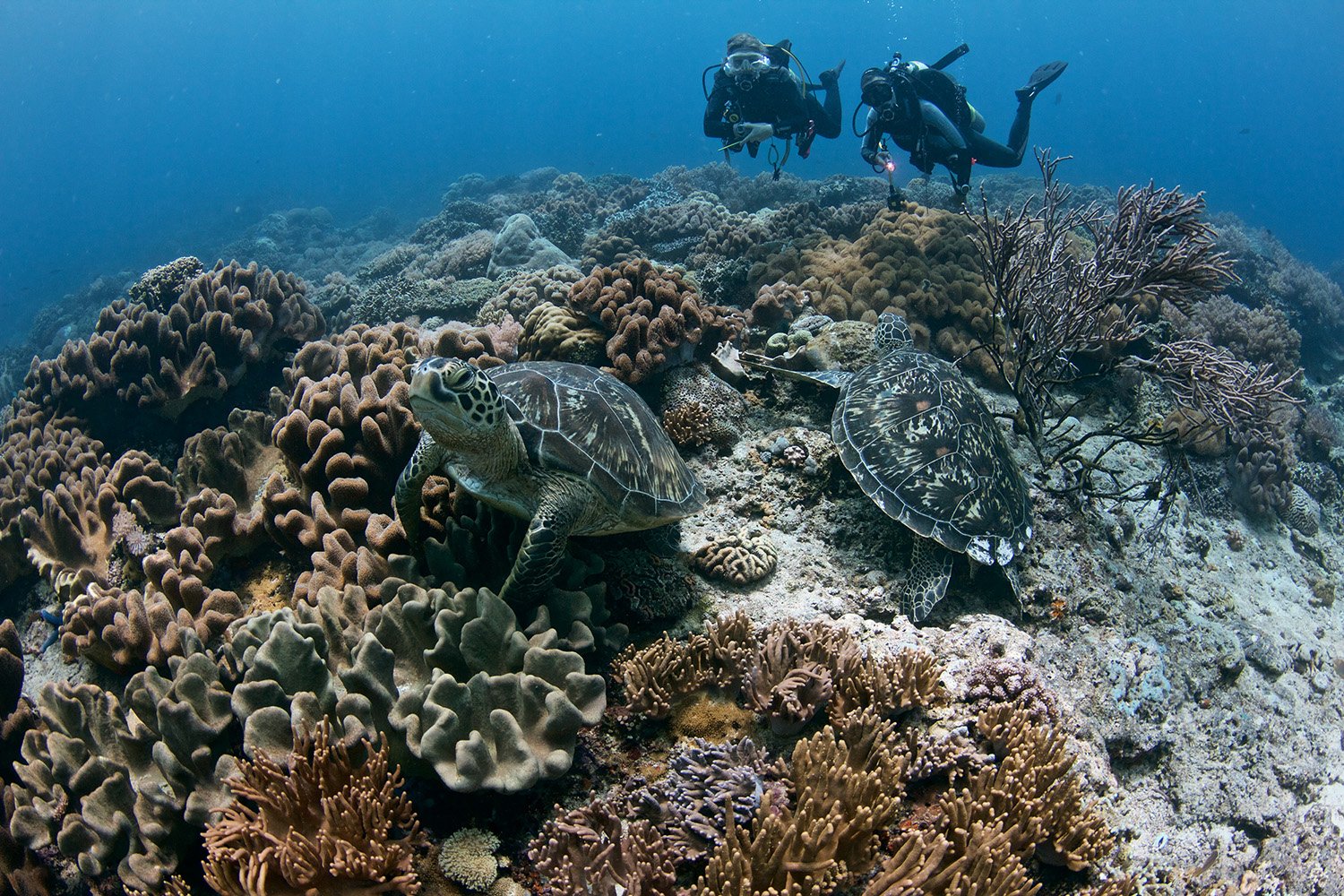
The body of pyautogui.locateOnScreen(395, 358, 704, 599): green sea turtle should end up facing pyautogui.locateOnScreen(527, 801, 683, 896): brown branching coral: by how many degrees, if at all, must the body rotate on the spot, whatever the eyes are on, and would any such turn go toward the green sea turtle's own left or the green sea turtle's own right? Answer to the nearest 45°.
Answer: approximately 45° to the green sea turtle's own left

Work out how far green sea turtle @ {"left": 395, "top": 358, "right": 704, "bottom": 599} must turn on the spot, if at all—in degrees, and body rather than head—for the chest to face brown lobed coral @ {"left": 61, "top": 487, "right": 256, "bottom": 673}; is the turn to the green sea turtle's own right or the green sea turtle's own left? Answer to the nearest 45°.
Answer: approximately 45° to the green sea turtle's own right

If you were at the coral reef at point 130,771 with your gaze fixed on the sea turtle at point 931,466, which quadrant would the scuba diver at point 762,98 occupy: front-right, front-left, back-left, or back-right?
front-left

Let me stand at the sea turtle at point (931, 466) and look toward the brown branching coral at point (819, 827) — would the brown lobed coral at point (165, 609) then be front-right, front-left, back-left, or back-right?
front-right

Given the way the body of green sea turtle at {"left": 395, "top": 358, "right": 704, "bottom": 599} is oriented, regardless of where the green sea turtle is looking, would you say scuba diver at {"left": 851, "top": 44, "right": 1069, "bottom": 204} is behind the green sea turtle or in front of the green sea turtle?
behind

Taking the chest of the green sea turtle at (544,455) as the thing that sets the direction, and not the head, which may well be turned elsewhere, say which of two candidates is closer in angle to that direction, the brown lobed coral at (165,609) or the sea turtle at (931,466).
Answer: the brown lobed coral

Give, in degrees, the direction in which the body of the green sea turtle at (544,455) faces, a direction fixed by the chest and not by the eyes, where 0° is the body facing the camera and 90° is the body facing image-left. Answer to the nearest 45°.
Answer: approximately 45°

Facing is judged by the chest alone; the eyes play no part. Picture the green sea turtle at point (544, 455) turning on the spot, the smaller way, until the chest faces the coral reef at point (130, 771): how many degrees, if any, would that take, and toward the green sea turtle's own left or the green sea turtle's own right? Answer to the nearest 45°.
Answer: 0° — it already faces it

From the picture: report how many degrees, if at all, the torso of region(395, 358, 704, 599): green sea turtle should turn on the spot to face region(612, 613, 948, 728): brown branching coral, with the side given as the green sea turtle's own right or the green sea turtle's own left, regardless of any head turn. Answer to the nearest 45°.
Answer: approximately 90° to the green sea turtle's own left

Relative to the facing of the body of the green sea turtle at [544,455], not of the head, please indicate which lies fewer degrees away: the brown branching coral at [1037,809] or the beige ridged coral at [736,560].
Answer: the brown branching coral
